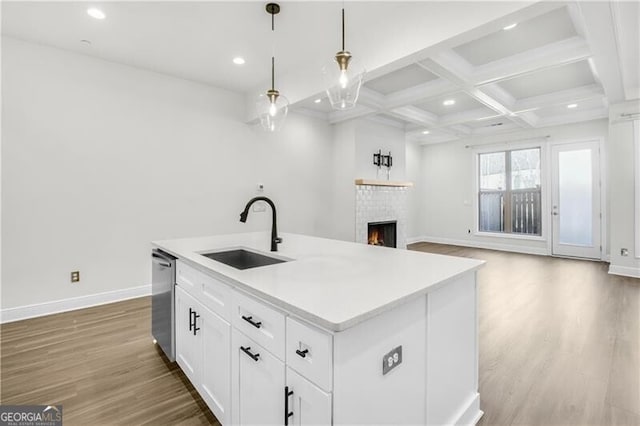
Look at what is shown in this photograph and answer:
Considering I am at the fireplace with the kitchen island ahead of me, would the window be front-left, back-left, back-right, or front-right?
back-left

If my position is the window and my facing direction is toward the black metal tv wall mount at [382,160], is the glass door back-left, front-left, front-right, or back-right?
back-left

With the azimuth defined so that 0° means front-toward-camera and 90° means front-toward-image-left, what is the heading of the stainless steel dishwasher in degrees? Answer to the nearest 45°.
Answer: approximately 90°

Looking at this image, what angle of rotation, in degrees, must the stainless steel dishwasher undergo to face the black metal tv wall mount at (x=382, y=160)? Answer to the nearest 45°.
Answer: approximately 135° to its right

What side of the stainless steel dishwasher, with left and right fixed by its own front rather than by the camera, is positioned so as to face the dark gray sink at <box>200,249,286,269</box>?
back

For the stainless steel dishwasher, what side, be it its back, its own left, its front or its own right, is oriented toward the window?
back

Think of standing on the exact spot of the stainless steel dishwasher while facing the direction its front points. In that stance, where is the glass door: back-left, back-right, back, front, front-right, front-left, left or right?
back

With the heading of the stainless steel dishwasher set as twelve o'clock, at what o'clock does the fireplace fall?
The fireplace is roughly at 5 o'clock from the stainless steel dishwasher.
